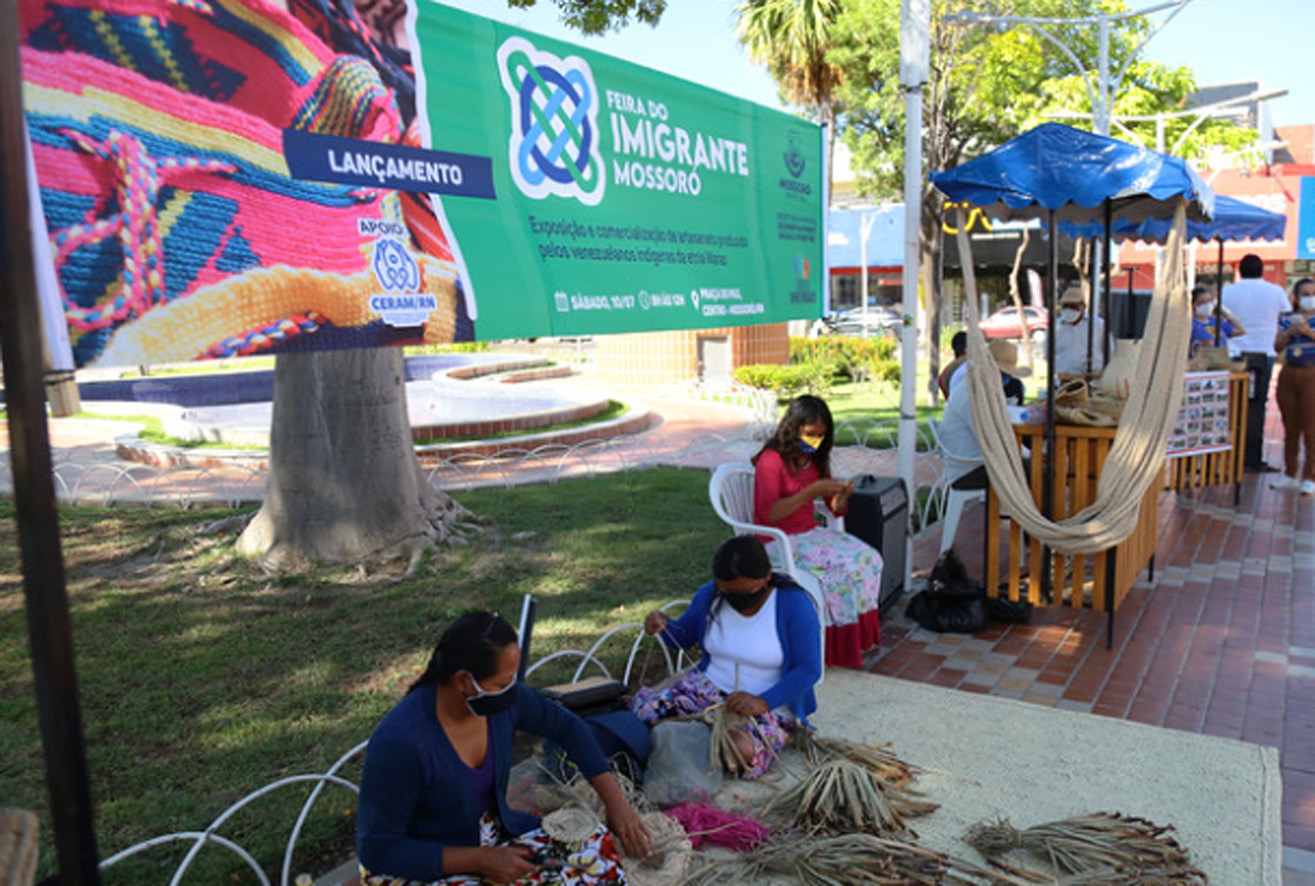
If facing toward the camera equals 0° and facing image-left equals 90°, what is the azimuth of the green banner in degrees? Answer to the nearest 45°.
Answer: approximately 315°

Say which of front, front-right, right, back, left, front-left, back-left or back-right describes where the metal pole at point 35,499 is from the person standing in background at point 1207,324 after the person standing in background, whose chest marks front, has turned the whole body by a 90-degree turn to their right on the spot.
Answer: left

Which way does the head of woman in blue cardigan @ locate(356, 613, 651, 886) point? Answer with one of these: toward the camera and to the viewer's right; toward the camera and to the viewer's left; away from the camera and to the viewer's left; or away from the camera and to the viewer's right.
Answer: toward the camera and to the viewer's right

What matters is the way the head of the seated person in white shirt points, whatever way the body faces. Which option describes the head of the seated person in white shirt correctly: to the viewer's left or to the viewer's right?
to the viewer's right

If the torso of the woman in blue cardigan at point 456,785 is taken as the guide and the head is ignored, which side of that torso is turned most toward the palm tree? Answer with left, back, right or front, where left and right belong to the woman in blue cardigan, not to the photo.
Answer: left

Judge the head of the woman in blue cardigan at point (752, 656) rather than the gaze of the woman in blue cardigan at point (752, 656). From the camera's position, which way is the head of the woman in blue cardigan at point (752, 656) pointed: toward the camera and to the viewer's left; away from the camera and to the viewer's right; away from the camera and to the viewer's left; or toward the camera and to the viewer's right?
toward the camera and to the viewer's left

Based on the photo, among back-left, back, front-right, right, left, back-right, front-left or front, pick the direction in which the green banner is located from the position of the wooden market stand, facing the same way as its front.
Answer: right

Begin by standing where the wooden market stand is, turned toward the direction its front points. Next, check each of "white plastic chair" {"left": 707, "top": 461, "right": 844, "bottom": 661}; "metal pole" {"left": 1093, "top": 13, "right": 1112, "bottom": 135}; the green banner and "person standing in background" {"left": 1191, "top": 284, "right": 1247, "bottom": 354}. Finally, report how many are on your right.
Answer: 2

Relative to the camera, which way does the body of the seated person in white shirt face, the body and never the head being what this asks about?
to the viewer's right

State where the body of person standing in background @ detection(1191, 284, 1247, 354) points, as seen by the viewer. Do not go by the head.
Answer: toward the camera

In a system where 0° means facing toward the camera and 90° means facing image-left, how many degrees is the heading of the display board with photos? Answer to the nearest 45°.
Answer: approximately 0°

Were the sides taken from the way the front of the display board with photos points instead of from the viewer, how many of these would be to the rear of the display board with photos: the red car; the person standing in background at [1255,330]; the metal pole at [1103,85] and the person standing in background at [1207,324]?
4

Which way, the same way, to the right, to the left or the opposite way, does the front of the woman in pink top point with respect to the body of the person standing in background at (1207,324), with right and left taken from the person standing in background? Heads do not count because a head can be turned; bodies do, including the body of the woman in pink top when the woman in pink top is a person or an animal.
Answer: to the left

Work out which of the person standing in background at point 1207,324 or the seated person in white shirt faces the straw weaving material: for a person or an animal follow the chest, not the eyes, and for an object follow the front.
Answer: the person standing in background

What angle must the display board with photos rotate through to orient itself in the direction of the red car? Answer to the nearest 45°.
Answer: approximately 180°

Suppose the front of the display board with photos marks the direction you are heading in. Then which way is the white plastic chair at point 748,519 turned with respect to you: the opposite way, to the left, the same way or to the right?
to the left
